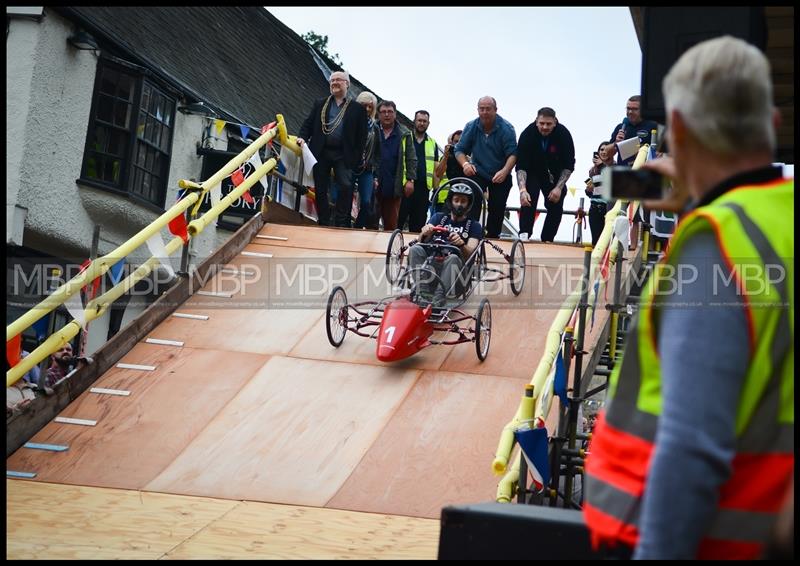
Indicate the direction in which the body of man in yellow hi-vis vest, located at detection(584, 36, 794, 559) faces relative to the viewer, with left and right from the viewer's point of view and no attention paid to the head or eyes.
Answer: facing away from the viewer and to the left of the viewer

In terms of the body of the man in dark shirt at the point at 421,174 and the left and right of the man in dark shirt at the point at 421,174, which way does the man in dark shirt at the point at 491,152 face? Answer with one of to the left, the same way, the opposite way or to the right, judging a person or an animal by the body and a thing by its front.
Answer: the same way

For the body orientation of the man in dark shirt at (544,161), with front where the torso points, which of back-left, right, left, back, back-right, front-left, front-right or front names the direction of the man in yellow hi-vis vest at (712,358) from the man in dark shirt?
front

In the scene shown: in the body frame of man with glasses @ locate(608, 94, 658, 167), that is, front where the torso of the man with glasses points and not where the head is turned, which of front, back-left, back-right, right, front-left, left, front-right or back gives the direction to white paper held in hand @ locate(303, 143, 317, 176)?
front-right

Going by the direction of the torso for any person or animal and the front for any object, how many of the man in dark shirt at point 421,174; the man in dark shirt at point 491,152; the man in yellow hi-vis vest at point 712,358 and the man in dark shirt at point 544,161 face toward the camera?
3

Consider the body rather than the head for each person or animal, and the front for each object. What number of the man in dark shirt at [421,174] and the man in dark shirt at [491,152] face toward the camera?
2

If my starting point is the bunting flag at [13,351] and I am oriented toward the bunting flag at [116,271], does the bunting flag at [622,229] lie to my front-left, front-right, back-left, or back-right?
front-right

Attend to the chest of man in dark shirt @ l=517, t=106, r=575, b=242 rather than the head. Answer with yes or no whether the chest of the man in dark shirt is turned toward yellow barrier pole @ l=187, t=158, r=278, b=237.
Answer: no

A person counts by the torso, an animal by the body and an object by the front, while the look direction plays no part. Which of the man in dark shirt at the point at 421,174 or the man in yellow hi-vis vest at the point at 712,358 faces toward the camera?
the man in dark shirt

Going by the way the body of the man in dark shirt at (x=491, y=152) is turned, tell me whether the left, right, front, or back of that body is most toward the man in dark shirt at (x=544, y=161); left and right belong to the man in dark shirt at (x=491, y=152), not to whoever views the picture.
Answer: left

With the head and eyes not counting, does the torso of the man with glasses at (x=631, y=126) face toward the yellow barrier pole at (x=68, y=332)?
yes

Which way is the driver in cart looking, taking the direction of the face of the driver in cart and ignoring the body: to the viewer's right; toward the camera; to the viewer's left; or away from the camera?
toward the camera

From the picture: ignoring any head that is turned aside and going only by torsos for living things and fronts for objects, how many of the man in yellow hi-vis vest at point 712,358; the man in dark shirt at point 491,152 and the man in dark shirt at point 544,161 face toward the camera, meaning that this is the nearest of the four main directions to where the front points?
2

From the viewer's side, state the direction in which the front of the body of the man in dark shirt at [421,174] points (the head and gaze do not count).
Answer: toward the camera

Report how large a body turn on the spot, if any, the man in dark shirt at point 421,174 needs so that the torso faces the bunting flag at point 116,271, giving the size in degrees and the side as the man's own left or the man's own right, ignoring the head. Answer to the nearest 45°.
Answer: approximately 45° to the man's own right

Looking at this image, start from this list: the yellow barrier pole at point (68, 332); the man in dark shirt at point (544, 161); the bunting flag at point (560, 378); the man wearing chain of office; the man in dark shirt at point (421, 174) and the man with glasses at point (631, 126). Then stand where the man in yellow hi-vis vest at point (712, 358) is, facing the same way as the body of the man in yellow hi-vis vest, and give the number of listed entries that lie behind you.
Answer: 0

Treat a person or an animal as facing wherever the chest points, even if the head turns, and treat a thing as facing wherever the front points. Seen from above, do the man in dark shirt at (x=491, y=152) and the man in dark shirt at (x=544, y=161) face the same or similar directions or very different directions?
same or similar directions
